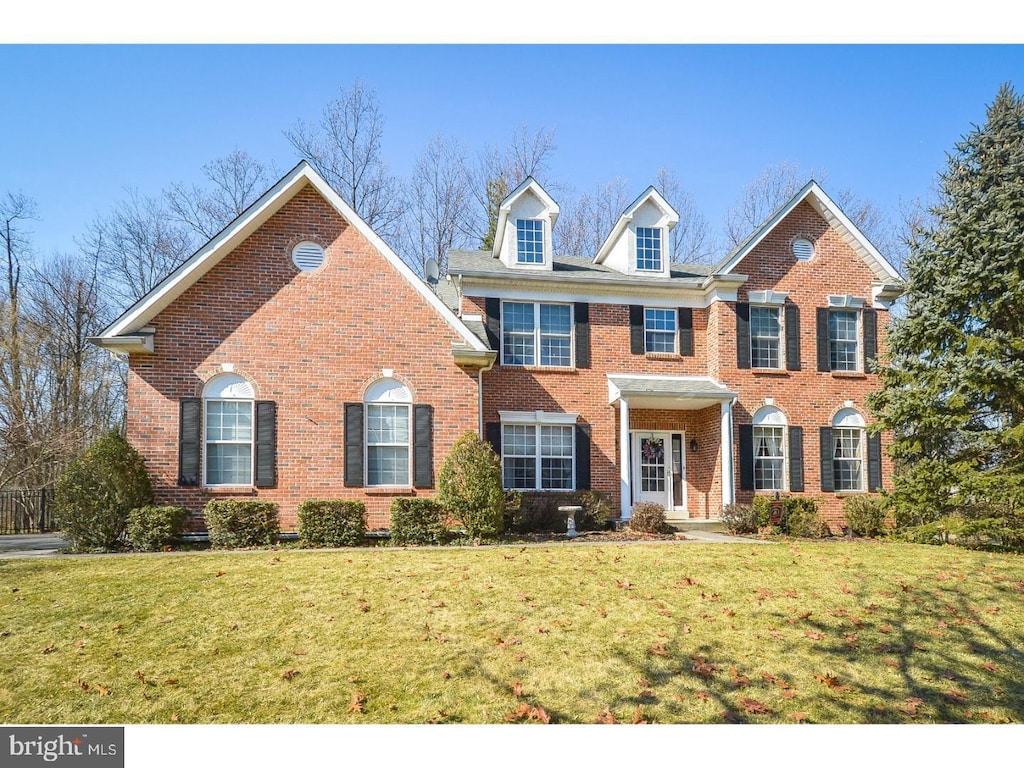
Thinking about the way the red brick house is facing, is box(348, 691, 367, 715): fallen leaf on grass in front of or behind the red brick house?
in front

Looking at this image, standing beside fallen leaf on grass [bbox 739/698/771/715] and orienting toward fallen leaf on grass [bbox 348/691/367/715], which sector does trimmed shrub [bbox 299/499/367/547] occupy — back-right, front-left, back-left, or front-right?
front-right

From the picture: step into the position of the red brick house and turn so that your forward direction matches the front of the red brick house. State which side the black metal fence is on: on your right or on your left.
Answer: on your right

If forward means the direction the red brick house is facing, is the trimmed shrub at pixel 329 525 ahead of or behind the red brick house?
ahead

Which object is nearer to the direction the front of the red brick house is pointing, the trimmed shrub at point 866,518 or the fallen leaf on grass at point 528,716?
the fallen leaf on grass

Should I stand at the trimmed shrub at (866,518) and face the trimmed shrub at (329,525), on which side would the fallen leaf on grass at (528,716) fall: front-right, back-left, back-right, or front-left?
front-left

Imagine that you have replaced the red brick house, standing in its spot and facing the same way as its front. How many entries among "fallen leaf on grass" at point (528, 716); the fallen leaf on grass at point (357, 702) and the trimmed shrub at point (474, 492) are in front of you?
3

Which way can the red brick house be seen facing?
toward the camera

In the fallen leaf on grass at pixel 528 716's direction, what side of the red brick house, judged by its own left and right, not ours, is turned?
front

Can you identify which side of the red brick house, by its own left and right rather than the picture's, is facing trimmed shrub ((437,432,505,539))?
front
